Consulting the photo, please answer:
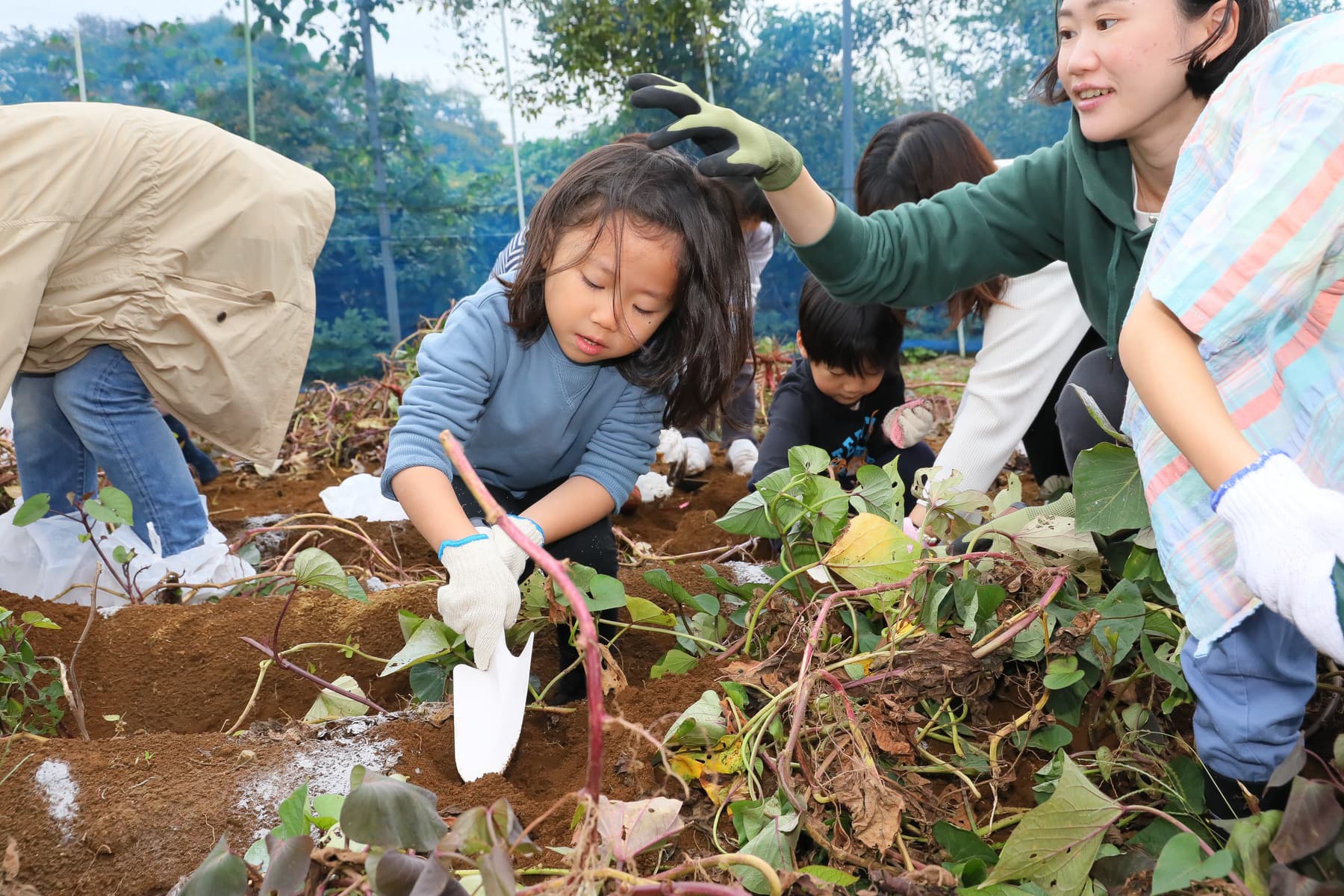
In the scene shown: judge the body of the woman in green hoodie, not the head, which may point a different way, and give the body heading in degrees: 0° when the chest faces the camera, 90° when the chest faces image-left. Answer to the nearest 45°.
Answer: approximately 45°

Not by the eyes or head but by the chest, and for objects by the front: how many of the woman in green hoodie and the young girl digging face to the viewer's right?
0

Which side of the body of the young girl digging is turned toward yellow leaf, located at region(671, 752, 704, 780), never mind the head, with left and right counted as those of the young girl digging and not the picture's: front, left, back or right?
front

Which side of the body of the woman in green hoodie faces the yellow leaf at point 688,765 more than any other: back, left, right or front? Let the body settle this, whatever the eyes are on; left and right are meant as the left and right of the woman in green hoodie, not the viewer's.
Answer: front

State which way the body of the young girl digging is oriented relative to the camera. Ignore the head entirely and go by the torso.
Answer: toward the camera

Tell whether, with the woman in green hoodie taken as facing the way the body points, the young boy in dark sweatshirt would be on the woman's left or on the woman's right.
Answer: on the woman's right

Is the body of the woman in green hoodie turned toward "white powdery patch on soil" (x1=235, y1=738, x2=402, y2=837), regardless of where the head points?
yes

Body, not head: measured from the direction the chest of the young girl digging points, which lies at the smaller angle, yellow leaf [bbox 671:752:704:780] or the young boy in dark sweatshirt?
the yellow leaf
